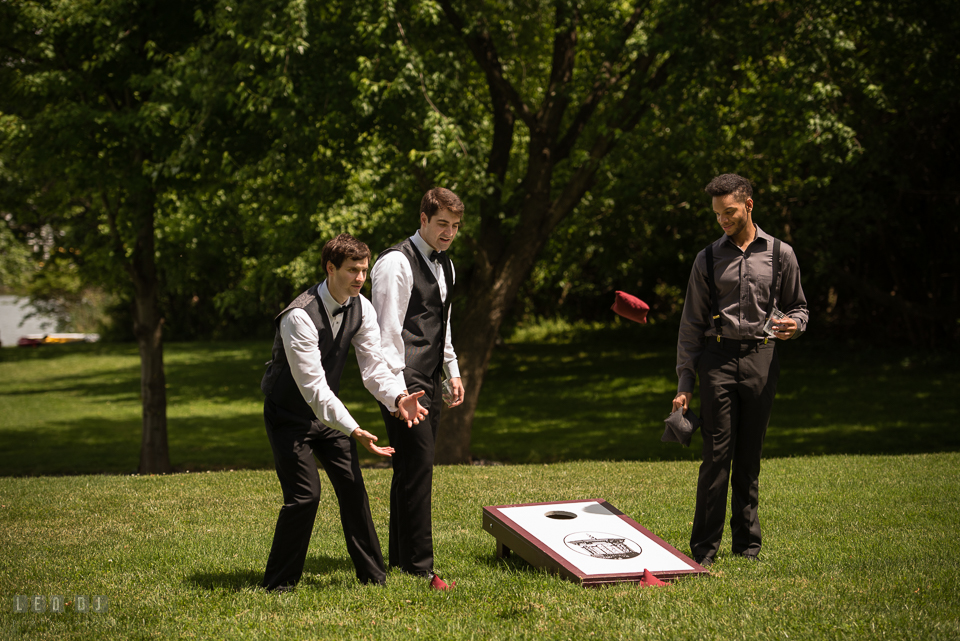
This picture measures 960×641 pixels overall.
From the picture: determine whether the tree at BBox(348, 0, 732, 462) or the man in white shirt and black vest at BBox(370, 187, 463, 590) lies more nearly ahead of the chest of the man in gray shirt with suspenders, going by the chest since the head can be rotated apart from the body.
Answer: the man in white shirt and black vest

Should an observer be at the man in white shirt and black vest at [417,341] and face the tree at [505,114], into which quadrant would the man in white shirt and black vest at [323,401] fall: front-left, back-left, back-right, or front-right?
back-left

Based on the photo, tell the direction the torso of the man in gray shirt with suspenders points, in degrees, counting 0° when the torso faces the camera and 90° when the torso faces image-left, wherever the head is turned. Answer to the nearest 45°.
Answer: approximately 0°

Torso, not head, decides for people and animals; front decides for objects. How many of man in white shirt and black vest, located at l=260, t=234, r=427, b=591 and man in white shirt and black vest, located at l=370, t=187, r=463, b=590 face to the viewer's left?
0

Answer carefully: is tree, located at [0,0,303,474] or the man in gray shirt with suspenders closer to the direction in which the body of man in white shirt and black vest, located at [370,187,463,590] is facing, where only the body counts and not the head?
the man in gray shirt with suspenders
